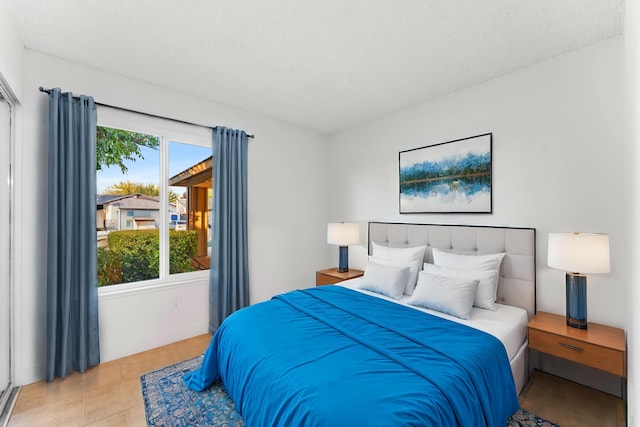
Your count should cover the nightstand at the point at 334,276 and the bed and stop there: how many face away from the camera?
0

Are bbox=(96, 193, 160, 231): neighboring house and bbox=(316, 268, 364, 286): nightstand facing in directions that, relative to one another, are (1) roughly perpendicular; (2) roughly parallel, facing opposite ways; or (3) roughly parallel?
roughly perpendicular

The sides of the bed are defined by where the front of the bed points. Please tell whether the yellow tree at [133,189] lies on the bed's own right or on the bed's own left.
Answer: on the bed's own right

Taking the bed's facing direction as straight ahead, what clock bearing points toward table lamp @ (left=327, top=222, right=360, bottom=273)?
The table lamp is roughly at 4 o'clock from the bed.

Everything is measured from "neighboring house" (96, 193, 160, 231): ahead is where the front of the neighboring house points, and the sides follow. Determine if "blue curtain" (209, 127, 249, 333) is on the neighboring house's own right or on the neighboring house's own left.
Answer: on the neighboring house's own left

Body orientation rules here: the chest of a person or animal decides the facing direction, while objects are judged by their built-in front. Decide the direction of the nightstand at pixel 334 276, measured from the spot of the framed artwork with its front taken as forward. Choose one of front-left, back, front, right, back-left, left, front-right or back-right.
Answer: front-right

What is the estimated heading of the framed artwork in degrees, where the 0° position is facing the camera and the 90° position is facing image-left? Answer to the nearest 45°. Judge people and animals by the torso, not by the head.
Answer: approximately 45°

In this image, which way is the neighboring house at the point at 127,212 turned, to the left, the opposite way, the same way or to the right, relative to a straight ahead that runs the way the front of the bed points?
to the left

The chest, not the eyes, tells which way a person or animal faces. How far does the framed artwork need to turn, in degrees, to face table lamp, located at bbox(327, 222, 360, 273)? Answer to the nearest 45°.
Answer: approximately 45° to its right
